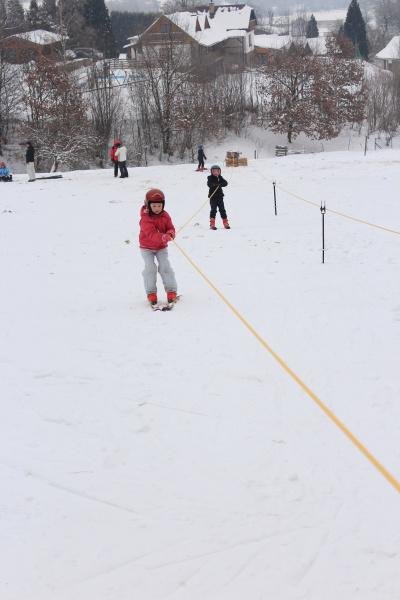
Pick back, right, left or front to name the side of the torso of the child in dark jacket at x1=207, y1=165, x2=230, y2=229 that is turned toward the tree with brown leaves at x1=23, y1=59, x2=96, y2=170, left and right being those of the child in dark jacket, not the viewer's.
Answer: back

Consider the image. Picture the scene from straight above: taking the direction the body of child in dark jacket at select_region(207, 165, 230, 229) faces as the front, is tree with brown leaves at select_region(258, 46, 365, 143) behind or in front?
behind

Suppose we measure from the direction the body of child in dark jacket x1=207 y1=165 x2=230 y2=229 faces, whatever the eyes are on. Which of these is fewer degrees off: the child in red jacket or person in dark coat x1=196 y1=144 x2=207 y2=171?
the child in red jacket

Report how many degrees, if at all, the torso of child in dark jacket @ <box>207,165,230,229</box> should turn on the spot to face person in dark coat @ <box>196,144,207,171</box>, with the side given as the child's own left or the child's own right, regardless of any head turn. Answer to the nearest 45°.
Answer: approximately 180°

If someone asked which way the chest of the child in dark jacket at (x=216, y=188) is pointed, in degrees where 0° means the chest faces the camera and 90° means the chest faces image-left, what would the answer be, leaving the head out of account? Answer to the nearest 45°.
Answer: approximately 0°

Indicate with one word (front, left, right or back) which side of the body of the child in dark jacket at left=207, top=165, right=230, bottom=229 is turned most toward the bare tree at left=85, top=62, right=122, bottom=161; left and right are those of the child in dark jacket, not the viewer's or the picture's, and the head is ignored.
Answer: back

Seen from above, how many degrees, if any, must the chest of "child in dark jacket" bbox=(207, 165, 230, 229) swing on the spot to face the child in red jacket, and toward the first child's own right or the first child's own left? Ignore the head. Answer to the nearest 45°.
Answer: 0° — they already face them
